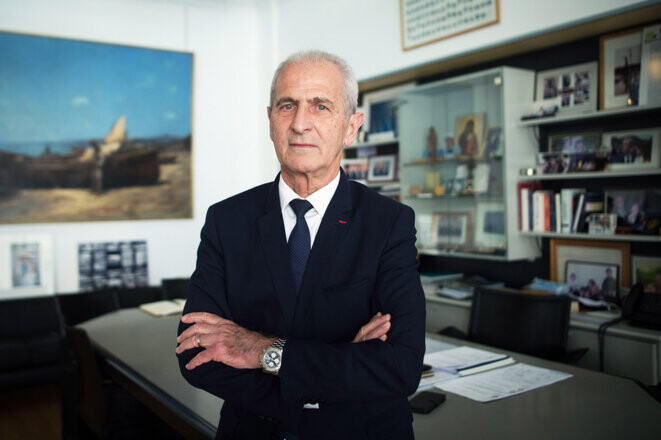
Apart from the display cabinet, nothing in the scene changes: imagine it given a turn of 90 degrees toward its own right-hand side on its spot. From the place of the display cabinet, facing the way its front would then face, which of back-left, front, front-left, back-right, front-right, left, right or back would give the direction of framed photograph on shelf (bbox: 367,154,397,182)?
front

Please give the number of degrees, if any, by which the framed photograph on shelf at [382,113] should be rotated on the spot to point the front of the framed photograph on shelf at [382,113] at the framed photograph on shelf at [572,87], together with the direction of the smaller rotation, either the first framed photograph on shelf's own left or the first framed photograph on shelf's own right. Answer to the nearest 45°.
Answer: approximately 90° to the first framed photograph on shelf's own left

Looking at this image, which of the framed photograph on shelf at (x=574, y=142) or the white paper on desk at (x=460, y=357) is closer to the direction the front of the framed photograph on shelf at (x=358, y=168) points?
the white paper on desk

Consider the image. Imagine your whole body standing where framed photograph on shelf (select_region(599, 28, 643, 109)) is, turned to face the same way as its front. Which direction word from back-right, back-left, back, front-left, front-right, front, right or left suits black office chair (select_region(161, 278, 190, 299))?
front-right

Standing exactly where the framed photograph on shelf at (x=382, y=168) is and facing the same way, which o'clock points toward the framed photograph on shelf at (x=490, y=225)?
the framed photograph on shelf at (x=490, y=225) is roughly at 9 o'clock from the framed photograph on shelf at (x=382, y=168).

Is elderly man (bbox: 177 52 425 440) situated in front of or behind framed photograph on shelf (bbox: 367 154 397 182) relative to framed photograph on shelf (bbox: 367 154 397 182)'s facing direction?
in front

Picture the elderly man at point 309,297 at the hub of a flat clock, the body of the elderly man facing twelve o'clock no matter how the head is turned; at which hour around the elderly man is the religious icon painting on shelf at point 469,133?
The religious icon painting on shelf is roughly at 7 o'clock from the elderly man.

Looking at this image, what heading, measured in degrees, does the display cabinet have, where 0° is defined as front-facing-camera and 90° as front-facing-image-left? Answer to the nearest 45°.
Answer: approximately 45°

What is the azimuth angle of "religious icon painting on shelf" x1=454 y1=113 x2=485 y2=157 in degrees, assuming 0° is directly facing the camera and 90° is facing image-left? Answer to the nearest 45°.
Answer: approximately 45°

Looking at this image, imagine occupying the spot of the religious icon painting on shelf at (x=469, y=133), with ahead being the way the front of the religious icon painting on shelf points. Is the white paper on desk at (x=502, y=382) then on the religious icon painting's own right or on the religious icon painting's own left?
on the religious icon painting's own left

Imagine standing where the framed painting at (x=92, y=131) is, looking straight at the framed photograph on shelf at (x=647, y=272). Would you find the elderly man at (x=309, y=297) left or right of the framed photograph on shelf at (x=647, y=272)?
right

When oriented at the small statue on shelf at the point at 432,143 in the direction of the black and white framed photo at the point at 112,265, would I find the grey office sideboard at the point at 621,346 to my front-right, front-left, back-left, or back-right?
back-left

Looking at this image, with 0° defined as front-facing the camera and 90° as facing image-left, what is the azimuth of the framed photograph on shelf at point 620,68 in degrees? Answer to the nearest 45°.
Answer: approximately 45°

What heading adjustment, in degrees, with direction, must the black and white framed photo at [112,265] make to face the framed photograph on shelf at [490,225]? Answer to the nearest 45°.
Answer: approximately 45° to its left

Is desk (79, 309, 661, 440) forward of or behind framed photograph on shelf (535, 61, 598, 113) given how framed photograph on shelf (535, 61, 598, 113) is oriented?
forward
